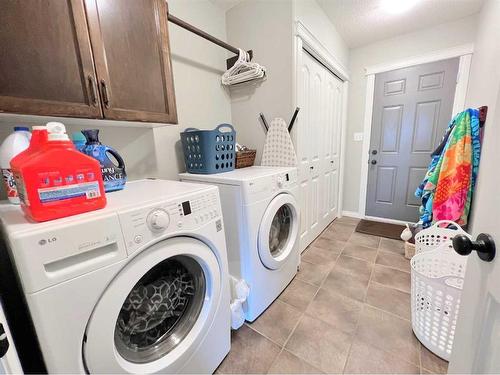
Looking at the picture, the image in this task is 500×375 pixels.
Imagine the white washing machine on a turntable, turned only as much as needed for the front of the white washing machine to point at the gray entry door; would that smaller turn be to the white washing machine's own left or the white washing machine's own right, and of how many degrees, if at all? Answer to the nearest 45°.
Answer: approximately 45° to the white washing machine's own left

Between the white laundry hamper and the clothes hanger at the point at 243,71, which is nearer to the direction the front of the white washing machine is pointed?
the white laundry hamper

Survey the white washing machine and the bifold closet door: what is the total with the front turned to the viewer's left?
0

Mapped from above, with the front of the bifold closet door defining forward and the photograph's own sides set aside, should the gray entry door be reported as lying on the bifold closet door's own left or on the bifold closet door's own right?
on the bifold closet door's own left

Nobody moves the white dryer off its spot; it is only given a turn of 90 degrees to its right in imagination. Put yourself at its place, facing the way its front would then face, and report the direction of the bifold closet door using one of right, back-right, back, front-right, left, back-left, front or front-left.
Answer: back

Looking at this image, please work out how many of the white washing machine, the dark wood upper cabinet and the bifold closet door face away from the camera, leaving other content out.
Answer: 0

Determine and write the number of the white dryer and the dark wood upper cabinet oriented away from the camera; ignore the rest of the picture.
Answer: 0

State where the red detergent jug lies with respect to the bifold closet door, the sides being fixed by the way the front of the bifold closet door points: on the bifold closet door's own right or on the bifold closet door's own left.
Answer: on the bifold closet door's own right

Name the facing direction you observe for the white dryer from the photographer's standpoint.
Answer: facing the viewer and to the right of the viewer

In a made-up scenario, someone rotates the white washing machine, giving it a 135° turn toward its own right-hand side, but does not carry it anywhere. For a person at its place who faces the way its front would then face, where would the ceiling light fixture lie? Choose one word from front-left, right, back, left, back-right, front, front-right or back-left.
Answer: back

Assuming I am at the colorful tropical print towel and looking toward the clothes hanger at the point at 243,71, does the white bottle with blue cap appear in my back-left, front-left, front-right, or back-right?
front-left

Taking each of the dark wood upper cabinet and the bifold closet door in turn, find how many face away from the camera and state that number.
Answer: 0

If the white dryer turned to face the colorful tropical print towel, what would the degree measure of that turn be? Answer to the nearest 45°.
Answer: approximately 45° to its left

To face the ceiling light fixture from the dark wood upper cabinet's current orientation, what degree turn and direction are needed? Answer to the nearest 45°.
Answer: approximately 45° to its left

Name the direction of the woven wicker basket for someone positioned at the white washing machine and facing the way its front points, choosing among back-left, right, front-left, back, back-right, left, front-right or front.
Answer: left

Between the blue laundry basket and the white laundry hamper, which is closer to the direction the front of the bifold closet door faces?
the white laundry hamper

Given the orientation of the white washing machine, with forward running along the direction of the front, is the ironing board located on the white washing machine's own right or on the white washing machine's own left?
on the white washing machine's own left

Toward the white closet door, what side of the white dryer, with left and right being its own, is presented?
left
